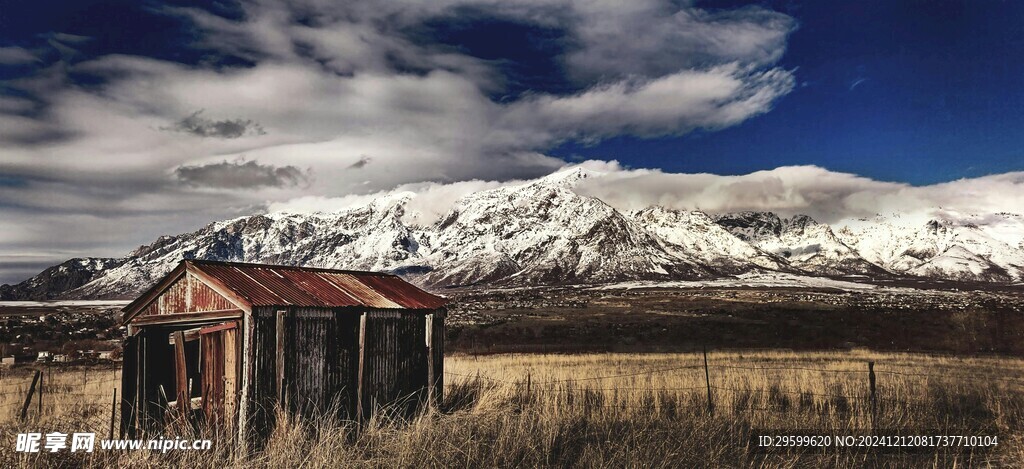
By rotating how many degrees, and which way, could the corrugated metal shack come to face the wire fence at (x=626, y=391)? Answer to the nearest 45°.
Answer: approximately 135° to its left

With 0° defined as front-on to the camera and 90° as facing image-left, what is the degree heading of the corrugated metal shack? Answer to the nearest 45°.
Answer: approximately 45°

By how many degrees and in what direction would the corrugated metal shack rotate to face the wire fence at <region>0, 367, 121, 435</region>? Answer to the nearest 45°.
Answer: approximately 90° to its right
